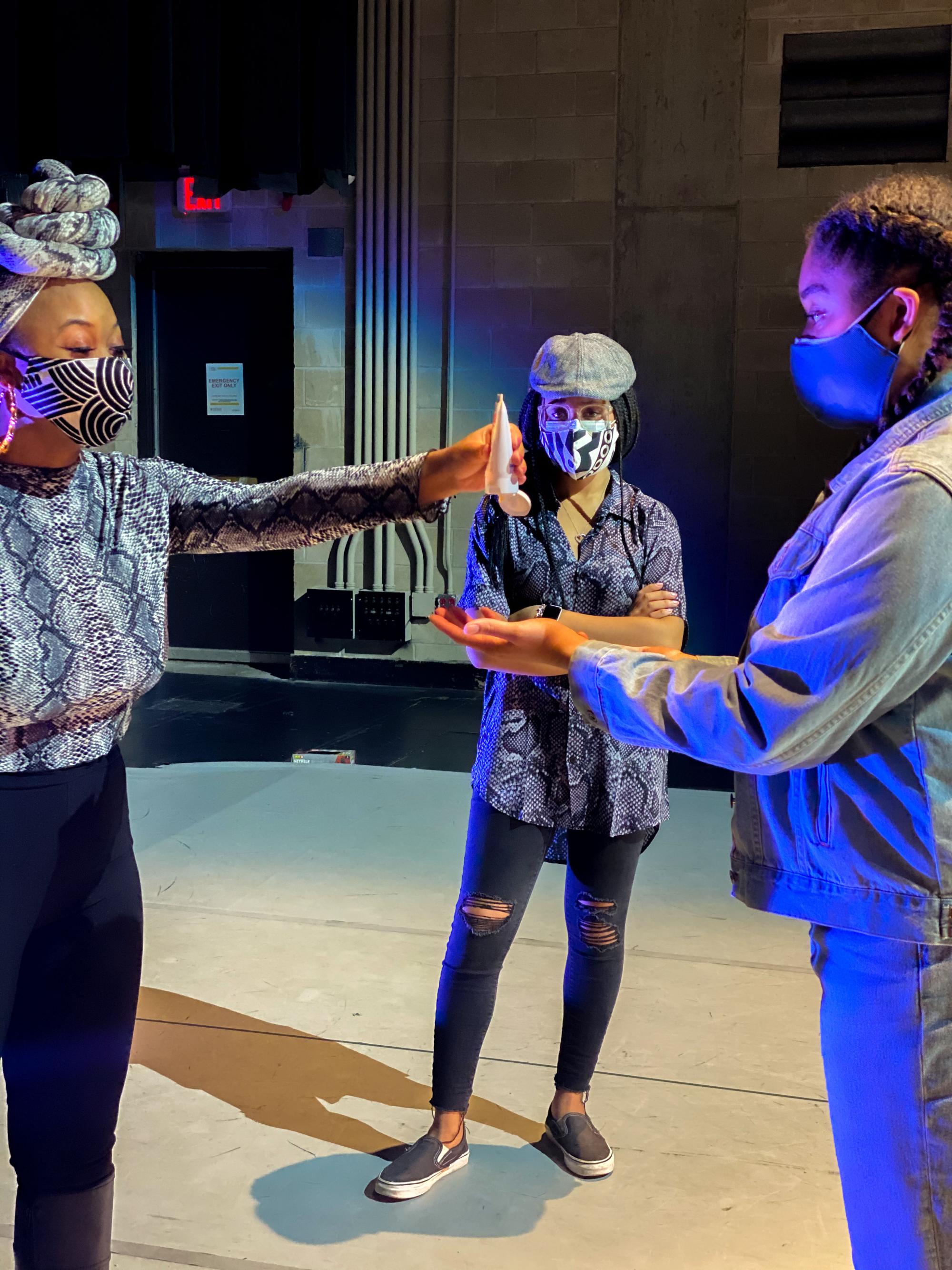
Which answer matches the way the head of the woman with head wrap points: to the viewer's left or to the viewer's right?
to the viewer's right

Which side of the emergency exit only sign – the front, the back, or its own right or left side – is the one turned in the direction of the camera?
front

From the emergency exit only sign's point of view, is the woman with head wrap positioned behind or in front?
in front

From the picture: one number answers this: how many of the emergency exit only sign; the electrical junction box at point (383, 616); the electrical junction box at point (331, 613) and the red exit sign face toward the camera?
4

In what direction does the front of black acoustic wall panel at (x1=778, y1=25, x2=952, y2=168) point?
toward the camera

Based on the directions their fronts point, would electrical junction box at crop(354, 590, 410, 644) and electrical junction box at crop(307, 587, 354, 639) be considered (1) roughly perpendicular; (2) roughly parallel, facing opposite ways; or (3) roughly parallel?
roughly parallel

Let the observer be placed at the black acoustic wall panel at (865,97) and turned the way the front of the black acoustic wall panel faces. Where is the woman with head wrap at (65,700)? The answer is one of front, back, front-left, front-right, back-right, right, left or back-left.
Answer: front

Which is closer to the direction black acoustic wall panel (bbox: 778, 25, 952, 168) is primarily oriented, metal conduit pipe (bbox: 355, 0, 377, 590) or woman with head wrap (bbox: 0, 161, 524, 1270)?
the woman with head wrap

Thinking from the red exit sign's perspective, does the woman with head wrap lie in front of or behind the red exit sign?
in front

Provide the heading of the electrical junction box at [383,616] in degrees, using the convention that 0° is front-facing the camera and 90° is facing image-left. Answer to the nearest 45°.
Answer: approximately 0°
